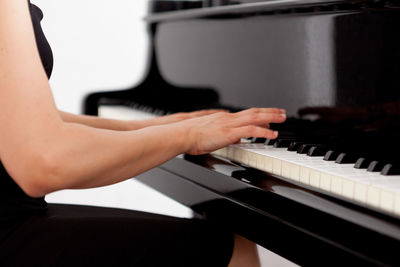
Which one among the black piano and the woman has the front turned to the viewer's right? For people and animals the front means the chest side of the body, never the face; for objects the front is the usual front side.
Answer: the woman

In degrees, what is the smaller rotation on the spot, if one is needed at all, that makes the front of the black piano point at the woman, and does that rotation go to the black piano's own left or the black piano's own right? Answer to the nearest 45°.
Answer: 0° — it already faces them

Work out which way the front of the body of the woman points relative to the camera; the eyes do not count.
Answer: to the viewer's right

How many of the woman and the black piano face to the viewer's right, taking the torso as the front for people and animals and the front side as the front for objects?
1

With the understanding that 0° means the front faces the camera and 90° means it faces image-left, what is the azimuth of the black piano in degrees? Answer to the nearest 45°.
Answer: approximately 45°
